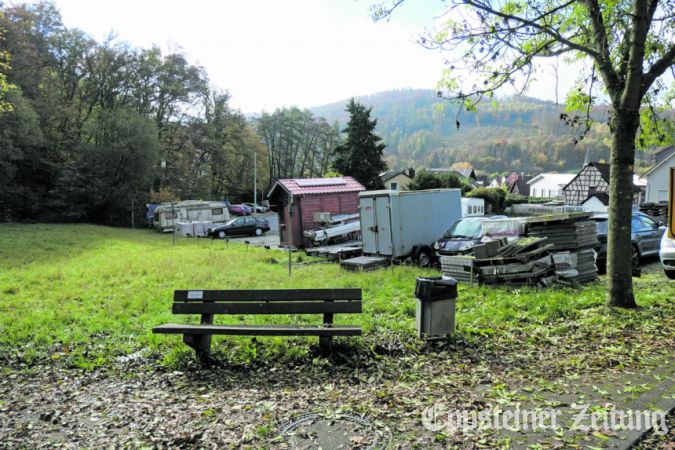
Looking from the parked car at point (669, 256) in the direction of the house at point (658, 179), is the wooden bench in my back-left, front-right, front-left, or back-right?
back-left

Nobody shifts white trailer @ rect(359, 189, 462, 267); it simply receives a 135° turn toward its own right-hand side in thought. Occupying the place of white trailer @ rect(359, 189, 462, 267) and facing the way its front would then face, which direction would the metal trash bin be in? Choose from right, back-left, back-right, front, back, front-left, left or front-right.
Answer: front

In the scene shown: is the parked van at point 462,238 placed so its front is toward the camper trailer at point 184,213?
no

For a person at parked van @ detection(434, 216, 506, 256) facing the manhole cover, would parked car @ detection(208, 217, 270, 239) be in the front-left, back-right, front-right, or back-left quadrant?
back-right

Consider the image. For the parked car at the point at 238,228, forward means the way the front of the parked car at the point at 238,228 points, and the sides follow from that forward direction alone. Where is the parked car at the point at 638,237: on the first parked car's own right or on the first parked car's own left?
on the first parked car's own left

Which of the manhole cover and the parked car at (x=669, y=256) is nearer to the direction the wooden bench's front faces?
the manhole cover

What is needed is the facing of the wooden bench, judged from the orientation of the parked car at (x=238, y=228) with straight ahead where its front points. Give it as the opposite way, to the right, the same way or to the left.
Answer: to the left

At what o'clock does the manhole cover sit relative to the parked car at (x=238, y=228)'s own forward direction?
The manhole cover is roughly at 9 o'clock from the parked car.

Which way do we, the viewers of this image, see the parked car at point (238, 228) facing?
facing to the left of the viewer

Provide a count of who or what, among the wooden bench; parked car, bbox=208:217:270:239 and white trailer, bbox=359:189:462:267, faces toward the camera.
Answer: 1

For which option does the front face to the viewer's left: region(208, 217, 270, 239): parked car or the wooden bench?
the parked car

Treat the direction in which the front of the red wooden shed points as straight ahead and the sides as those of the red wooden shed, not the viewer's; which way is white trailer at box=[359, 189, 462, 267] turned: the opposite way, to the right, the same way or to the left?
the opposite way

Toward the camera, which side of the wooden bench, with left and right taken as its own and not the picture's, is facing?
front

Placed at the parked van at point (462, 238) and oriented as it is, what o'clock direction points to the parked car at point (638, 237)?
the parked car at point (638, 237) is roughly at 7 o'clock from the parked van at point (462, 238).

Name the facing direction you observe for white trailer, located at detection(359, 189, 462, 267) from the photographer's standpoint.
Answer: facing away from the viewer and to the right of the viewer

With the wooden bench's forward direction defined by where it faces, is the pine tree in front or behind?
behind
